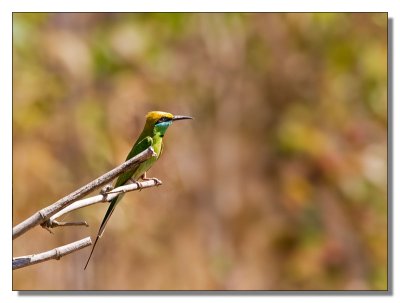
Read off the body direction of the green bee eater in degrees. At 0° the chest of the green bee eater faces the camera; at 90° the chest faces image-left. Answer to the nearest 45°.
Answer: approximately 270°
